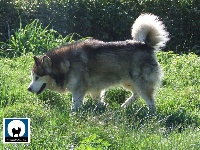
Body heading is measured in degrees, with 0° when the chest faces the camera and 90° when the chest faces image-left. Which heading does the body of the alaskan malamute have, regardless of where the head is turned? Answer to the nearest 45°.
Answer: approximately 90°
